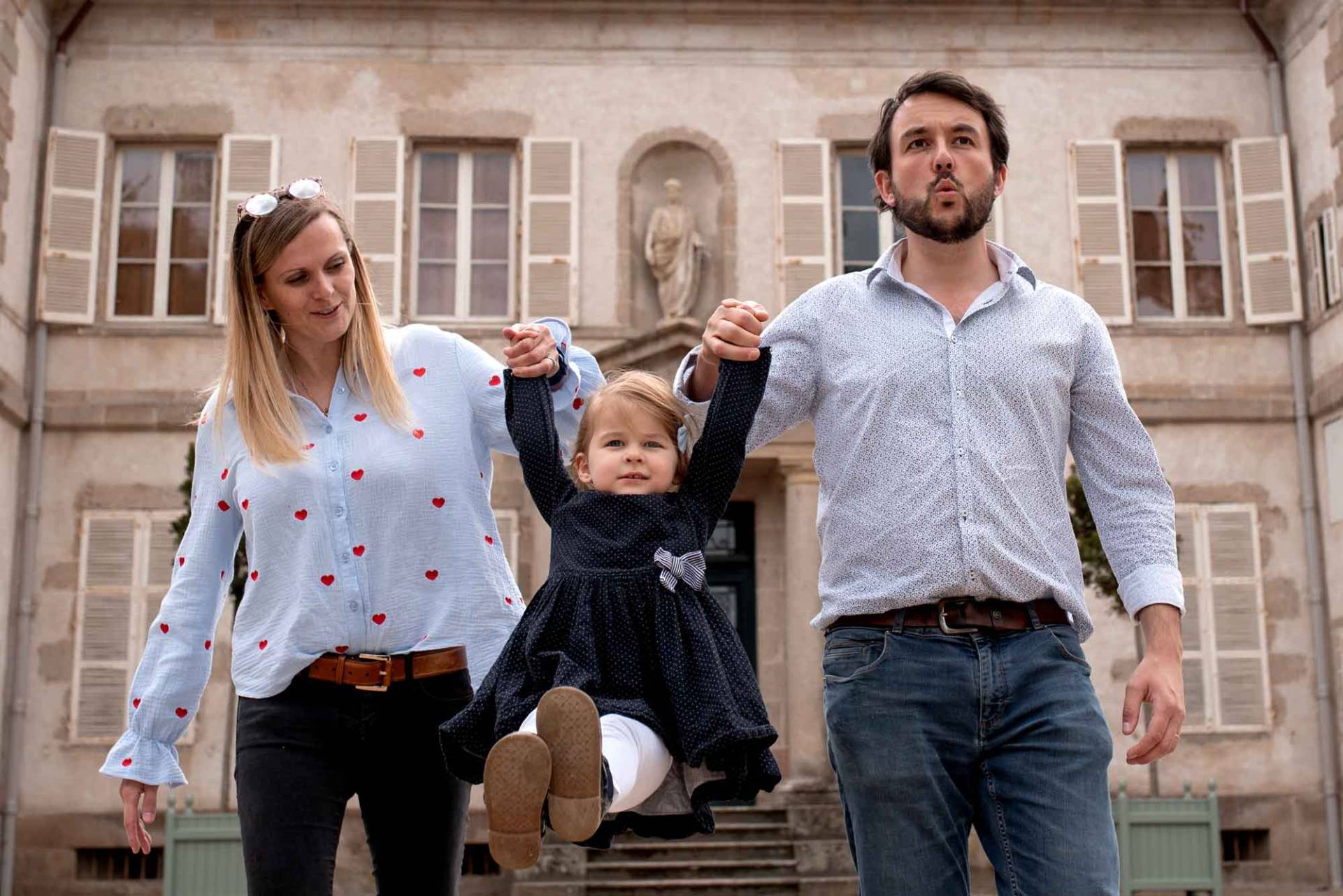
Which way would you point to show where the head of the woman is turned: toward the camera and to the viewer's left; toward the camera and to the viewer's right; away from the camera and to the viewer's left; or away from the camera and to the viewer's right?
toward the camera and to the viewer's right

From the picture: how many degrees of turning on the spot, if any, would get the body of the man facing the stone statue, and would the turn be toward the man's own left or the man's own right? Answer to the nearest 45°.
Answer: approximately 180°

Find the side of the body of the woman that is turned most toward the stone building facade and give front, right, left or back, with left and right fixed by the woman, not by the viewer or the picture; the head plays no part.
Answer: back

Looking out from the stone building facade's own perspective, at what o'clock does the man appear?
The man is roughly at 12 o'clock from the stone building facade.

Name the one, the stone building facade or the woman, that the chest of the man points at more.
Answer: the woman

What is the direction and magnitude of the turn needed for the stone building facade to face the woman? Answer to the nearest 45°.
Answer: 0° — it already faces them
